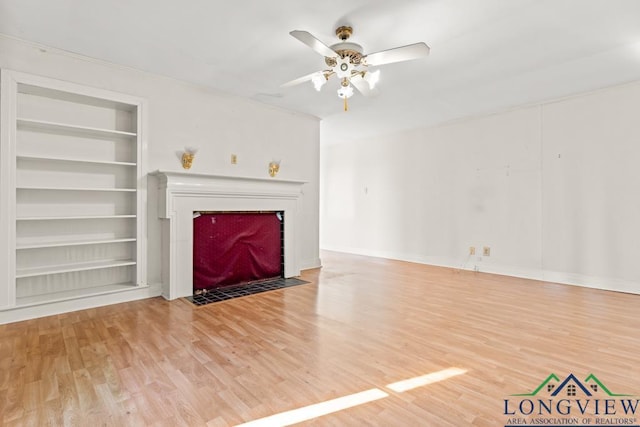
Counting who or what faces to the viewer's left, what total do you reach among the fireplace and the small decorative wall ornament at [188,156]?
0

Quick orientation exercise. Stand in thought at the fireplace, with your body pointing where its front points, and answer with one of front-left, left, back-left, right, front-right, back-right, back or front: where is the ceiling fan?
front

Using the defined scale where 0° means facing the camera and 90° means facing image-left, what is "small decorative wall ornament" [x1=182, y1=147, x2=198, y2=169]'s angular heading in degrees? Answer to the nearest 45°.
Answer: approximately 315°

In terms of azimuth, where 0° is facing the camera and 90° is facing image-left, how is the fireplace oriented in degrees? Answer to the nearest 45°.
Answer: approximately 315°

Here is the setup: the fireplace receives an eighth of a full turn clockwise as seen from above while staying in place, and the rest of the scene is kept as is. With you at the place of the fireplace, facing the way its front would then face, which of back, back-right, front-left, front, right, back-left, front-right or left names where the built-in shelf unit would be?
right

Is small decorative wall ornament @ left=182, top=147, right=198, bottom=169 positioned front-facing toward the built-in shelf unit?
no

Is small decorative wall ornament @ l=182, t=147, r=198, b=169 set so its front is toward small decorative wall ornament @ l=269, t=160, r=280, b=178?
no

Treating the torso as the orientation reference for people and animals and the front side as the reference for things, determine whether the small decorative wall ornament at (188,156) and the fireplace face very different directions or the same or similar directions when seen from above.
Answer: same or similar directions

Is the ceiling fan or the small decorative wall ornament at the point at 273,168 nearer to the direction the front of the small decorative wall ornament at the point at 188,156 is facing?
the ceiling fan
